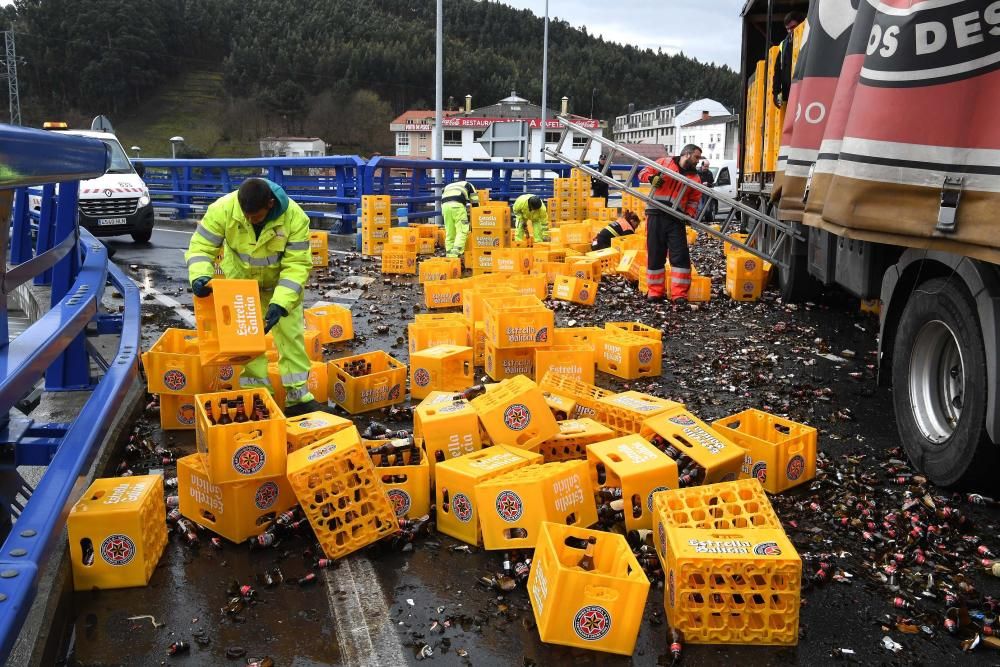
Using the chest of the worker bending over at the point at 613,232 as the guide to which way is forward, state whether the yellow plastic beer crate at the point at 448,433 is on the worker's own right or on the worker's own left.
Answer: on the worker's own left

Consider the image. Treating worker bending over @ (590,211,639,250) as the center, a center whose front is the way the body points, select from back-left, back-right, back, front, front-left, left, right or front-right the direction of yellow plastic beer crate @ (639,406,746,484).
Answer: right

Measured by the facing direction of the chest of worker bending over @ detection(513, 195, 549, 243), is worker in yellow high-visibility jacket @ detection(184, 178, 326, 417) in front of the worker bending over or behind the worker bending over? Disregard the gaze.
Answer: in front

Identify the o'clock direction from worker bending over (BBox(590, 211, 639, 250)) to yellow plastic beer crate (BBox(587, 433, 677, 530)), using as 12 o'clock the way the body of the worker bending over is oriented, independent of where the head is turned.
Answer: The yellow plastic beer crate is roughly at 3 o'clock from the worker bending over.

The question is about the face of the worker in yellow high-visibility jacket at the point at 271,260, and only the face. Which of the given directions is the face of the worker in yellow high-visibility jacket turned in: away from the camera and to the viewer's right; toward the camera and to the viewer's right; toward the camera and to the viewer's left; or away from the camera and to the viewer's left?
toward the camera and to the viewer's left

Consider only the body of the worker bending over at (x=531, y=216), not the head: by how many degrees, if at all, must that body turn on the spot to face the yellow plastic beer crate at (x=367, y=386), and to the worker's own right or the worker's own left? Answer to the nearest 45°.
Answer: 0° — they already face it

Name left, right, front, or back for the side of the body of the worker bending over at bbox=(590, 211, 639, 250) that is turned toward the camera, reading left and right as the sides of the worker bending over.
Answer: right
